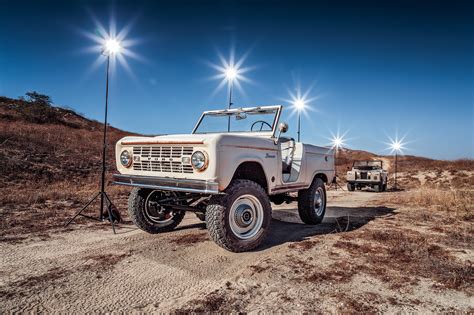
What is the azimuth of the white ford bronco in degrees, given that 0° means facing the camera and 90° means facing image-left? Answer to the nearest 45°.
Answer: approximately 45°
